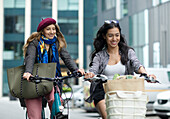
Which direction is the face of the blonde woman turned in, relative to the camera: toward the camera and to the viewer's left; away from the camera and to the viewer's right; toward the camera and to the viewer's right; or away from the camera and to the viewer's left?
toward the camera and to the viewer's right

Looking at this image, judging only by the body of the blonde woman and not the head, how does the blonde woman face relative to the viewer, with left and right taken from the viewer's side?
facing the viewer

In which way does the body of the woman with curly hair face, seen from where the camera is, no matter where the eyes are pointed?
toward the camera

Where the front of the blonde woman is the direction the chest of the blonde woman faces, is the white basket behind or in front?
in front

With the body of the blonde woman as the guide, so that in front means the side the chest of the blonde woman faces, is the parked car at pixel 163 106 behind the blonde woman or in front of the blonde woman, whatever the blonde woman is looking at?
behind

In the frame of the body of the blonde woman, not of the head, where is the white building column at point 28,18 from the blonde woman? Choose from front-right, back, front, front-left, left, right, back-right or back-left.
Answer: back

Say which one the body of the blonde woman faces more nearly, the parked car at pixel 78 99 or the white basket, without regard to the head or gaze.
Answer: the white basket

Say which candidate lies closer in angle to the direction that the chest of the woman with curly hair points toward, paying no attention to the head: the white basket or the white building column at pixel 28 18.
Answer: the white basket

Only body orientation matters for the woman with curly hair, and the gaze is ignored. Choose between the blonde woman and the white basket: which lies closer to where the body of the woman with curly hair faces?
the white basket

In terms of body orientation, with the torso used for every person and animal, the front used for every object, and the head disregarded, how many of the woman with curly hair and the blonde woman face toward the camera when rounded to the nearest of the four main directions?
2

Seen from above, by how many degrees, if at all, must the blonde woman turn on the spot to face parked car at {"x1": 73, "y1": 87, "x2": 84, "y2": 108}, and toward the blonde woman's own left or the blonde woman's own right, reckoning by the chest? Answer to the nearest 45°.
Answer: approximately 180°

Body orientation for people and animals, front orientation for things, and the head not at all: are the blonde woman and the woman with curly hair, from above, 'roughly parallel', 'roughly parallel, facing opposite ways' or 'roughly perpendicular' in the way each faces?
roughly parallel
